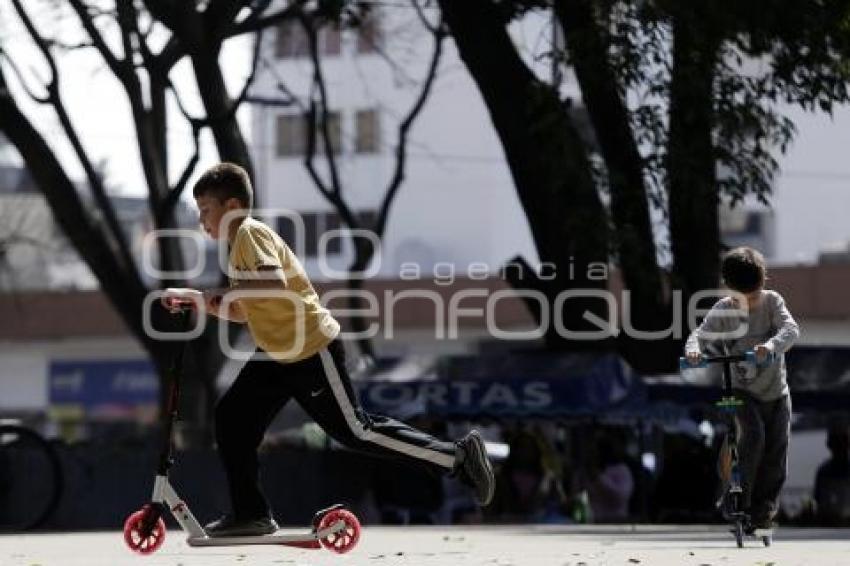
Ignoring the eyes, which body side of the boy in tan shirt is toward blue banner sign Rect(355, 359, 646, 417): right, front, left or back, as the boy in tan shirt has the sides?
right

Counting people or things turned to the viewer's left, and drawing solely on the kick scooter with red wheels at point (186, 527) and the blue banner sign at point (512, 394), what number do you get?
1

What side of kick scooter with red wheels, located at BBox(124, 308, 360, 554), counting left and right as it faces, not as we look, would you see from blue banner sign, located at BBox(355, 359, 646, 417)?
right

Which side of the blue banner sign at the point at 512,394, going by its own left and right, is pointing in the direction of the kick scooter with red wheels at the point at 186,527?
front

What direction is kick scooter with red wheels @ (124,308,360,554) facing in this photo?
to the viewer's left

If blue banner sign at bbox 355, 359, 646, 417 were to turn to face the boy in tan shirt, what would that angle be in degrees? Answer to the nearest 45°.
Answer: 0° — it already faces them

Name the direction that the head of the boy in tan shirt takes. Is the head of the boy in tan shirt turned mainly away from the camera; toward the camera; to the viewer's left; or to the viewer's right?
to the viewer's left

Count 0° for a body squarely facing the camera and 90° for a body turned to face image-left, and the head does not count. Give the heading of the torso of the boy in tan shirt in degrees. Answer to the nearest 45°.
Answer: approximately 90°

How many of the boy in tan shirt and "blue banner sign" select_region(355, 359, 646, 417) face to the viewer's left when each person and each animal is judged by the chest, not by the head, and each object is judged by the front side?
1
